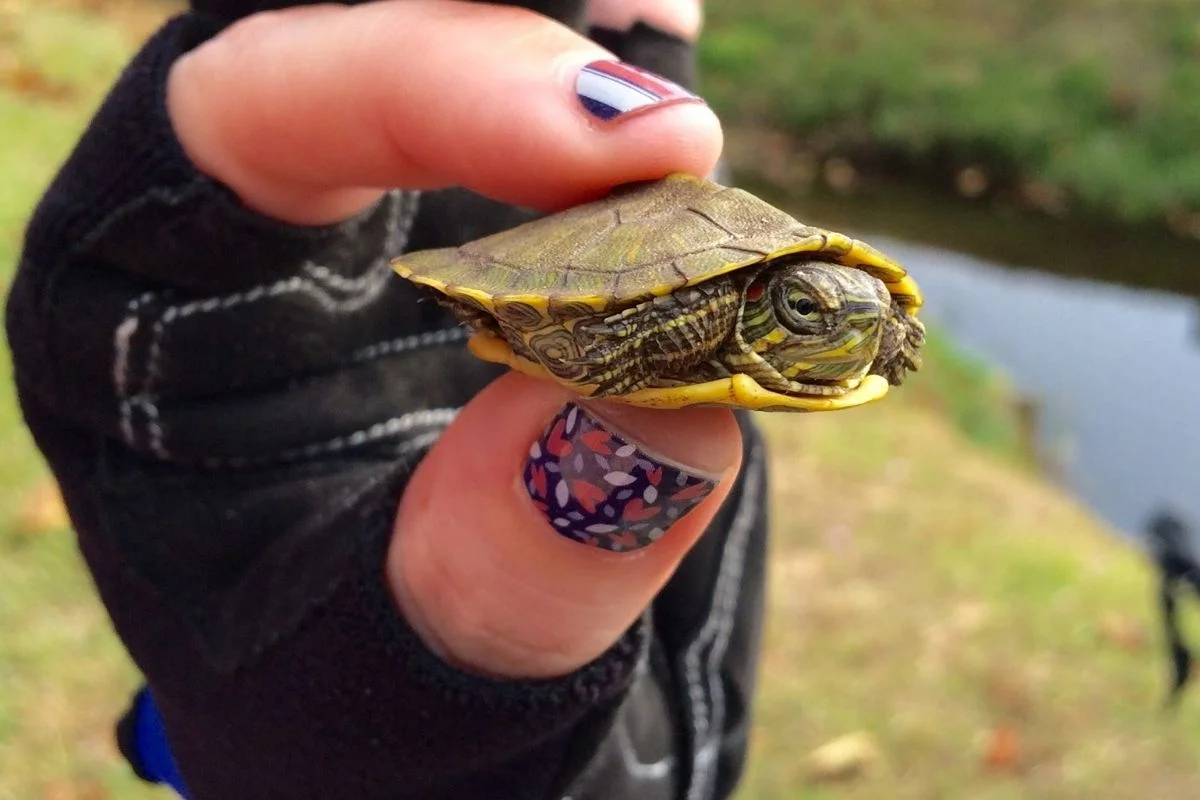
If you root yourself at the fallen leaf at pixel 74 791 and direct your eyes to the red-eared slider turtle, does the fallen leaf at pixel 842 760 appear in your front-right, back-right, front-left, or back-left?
front-left

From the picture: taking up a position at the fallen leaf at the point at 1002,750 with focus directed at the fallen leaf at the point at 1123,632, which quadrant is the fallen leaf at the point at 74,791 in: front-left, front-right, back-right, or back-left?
back-left

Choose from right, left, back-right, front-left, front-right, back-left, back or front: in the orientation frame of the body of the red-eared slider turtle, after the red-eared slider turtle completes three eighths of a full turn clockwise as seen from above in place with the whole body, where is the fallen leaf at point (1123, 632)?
back-right

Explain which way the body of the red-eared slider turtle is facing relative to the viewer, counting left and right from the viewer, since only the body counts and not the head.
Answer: facing the viewer and to the right of the viewer

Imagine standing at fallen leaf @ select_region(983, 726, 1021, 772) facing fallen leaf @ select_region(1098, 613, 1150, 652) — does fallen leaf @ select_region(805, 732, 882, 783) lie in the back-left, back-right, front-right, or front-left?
back-left
